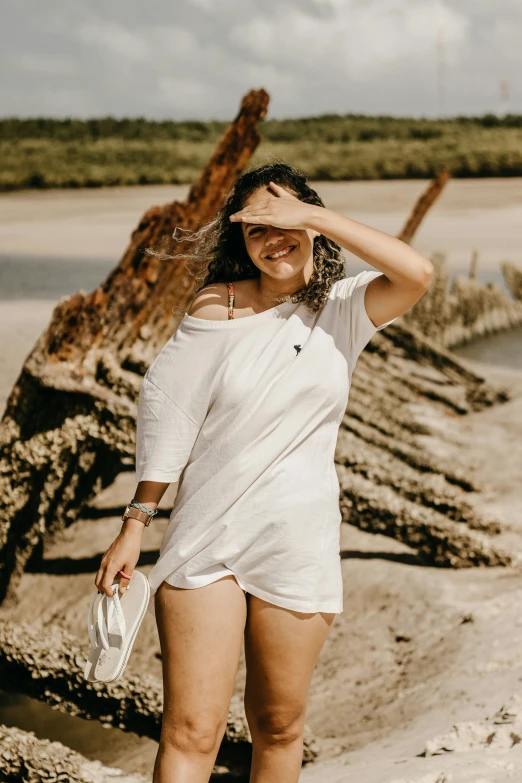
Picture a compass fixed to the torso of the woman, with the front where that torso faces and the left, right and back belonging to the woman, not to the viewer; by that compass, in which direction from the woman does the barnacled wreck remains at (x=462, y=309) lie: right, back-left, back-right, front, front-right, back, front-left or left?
back

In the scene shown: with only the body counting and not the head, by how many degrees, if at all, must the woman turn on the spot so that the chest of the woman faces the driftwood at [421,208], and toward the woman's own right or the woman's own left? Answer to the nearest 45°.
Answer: approximately 180°

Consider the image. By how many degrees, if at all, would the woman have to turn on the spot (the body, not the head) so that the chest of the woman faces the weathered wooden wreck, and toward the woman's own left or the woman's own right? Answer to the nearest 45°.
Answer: approximately 180°

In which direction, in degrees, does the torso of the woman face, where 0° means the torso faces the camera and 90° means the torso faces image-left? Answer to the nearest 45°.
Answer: approximately 0°

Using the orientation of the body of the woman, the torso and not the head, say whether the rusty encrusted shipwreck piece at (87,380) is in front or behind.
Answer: behind
